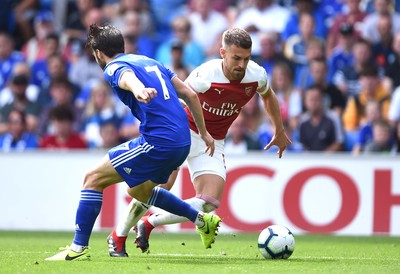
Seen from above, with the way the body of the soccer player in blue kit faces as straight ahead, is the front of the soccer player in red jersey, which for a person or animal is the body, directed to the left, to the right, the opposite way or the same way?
the opposite way

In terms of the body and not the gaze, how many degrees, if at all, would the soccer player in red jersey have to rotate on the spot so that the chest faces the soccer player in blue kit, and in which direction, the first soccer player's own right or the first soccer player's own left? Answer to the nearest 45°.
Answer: approximately 90° to the first soccer player's own right
